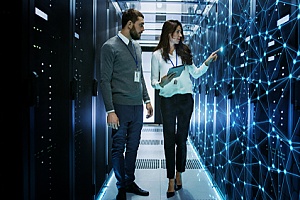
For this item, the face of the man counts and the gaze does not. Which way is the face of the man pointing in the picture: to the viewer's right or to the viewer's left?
to the viewer's right

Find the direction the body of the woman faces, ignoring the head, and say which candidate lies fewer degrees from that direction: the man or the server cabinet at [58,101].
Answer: the server cabinet

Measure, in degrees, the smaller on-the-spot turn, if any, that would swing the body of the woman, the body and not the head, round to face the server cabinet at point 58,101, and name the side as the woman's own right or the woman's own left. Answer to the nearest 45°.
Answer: approximately 45° to the woman's own right

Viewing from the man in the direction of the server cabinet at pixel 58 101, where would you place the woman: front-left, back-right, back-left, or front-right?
back-left

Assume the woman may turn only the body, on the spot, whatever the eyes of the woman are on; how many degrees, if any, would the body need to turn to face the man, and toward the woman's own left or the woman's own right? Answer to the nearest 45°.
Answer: approximately 45° to the woman's own right

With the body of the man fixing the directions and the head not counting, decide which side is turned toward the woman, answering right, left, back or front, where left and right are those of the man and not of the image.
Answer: left

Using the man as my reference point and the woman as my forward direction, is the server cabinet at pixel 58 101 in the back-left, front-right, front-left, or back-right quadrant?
back-right
